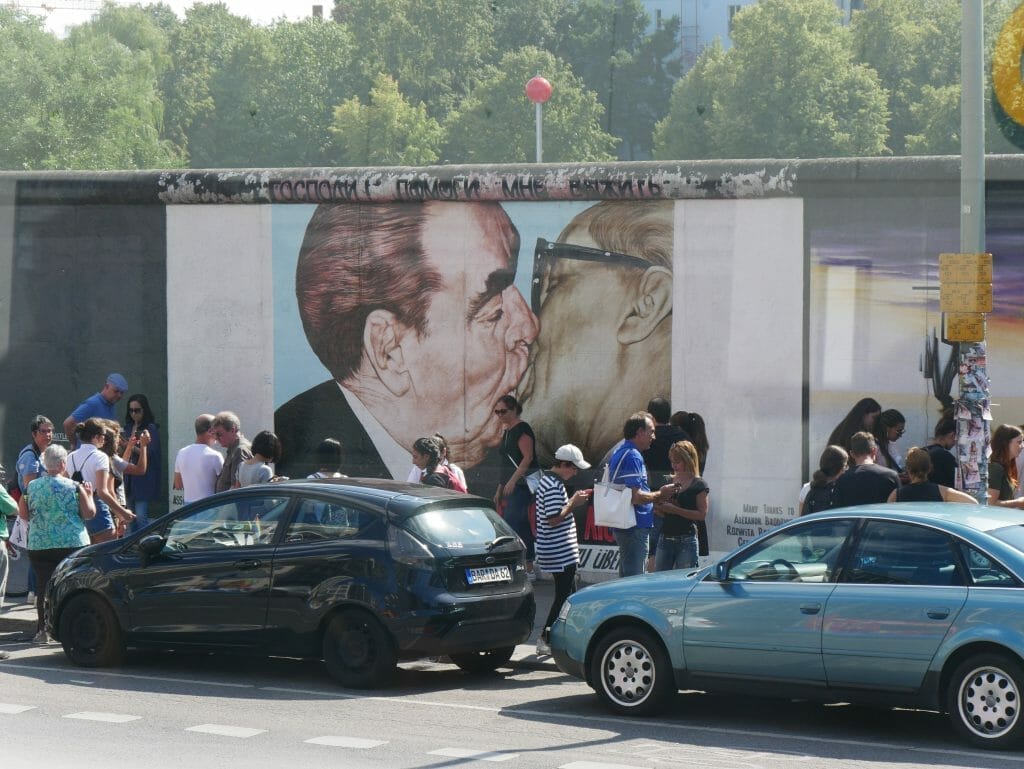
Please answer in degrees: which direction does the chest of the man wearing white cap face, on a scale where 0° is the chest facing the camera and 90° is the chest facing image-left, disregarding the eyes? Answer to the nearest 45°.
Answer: approximately 270°

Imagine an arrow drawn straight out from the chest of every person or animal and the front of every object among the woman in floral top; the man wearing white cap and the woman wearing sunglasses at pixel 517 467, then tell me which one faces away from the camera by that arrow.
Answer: the woman in floral top

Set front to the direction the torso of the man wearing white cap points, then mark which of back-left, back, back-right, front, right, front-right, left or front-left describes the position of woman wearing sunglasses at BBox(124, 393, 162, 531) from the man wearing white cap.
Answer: back-left

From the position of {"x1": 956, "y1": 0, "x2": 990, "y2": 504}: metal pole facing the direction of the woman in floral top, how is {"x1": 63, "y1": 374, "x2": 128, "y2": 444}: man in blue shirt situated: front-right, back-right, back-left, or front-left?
front-right

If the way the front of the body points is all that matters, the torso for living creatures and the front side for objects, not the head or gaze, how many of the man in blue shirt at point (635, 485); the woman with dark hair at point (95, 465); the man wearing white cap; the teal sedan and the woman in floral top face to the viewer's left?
1

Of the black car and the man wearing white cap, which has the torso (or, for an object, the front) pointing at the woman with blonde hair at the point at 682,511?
the man wearing white cap

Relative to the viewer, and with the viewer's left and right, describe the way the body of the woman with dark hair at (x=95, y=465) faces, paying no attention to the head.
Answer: facing away from the viewer and to the right of the viewer

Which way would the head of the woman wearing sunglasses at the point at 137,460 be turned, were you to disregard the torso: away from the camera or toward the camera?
toward the camera

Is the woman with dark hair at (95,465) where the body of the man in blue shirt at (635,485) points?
no

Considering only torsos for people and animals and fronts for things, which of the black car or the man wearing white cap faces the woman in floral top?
the black car

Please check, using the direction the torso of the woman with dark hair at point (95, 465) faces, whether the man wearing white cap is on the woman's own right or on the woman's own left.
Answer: on the woman's own right

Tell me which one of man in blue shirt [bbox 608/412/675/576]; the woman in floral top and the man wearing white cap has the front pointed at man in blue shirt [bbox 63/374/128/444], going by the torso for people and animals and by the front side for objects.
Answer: the woman in floral top

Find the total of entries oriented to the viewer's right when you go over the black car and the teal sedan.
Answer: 0
